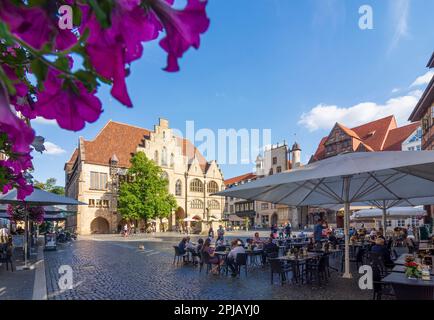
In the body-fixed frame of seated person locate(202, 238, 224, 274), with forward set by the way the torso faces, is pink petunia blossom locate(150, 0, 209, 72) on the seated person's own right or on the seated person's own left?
on the seated person's own right
